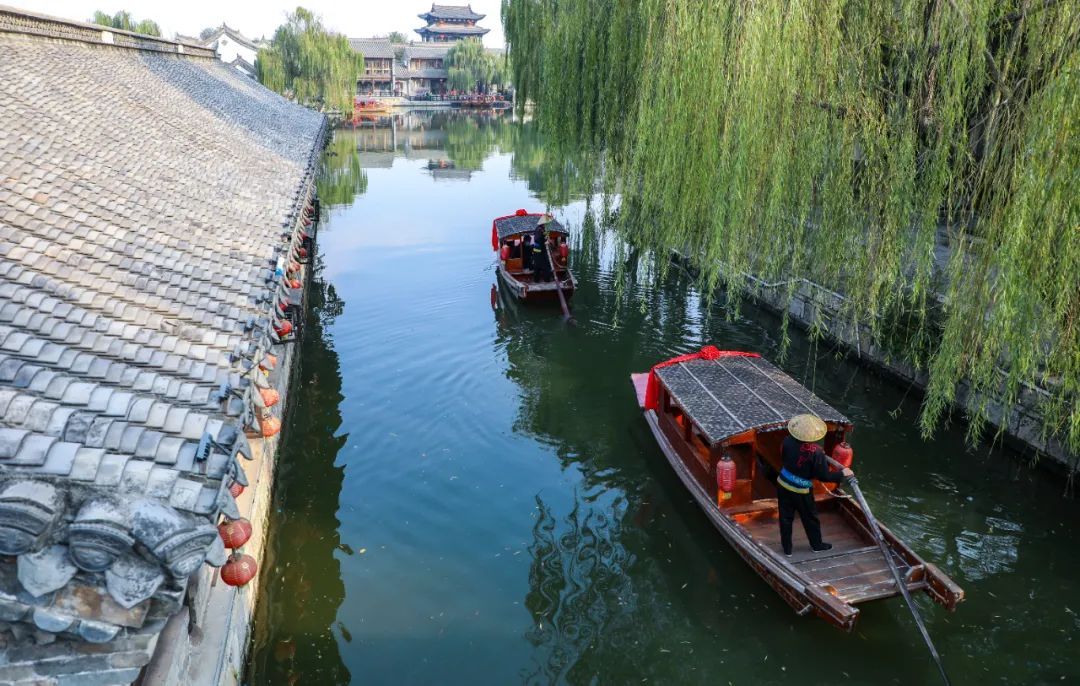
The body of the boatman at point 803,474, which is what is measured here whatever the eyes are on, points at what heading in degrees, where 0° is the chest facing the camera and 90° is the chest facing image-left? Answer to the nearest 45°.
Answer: approximately 225°

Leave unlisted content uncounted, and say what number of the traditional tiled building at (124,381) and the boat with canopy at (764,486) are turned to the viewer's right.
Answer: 1

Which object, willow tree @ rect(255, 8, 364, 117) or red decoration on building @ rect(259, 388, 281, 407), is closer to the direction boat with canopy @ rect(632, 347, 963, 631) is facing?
the willow tree

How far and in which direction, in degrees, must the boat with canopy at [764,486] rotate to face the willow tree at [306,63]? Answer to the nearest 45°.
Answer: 0° — it already faces it

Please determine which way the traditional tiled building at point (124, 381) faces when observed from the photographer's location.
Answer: facing to the right of the viewer

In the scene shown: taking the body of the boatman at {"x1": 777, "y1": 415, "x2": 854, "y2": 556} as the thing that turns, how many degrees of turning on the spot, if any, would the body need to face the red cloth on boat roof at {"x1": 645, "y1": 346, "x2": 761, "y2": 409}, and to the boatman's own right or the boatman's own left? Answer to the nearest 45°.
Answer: approximately 90° to the boatman's own left

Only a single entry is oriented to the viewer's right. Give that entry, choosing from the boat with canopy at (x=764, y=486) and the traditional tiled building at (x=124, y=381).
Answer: the traditional tiled building

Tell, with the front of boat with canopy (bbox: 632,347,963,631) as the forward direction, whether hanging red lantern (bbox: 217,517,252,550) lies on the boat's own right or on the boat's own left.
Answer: on the boat's own left

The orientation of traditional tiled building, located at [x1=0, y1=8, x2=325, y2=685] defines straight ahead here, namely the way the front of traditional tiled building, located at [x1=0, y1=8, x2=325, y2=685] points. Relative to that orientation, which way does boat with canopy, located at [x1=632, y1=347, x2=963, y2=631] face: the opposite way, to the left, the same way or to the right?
to the left

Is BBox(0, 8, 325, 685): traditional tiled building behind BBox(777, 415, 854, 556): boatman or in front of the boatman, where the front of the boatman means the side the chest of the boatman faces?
behind

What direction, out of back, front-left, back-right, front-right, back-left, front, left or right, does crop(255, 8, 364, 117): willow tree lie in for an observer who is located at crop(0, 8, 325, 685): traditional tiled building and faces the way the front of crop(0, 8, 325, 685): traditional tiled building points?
left

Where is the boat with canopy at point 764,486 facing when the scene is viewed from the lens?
facing away from the viewer and to the left of the viewer

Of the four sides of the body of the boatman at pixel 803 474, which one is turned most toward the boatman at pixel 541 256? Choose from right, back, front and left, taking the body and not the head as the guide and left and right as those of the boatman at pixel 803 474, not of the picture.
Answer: left
